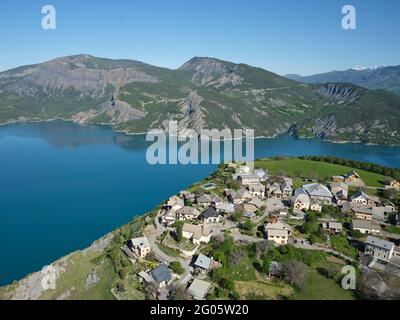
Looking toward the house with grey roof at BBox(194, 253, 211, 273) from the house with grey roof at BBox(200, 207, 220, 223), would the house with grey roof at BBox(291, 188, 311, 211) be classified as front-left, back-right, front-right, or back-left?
back-left

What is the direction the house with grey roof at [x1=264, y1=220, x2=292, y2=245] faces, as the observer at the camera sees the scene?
facing the viewer

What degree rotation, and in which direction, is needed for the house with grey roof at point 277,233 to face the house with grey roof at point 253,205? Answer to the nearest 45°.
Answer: approximately 180°

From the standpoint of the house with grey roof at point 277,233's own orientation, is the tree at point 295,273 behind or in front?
in front

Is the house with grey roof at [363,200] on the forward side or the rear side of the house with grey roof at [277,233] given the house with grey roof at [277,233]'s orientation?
on the rear side

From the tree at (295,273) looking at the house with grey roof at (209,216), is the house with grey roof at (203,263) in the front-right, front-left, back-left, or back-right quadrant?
front-left

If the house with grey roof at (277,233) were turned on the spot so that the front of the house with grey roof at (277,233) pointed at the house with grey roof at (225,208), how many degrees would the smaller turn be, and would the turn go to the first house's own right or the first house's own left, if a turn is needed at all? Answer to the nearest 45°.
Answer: approximately 135° to the first house's own right

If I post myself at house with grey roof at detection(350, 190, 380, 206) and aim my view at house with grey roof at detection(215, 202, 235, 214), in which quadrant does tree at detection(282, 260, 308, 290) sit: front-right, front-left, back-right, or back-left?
front-left

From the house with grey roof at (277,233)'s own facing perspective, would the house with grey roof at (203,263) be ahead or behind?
ahead

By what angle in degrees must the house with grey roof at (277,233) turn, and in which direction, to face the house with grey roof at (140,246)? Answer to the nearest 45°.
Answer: approximately 90° to its right
